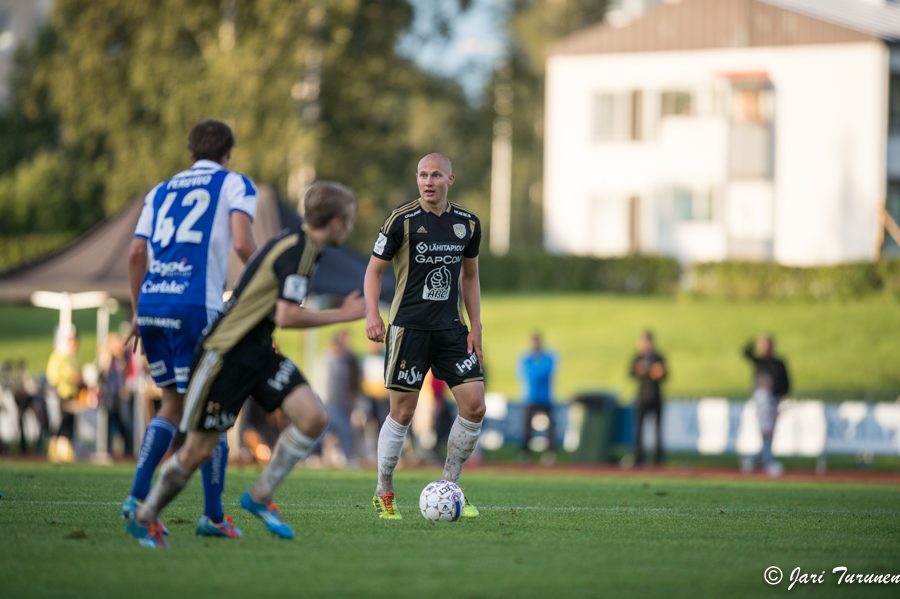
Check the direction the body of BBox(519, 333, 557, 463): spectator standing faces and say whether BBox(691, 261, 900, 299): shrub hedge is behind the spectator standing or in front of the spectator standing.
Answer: behind

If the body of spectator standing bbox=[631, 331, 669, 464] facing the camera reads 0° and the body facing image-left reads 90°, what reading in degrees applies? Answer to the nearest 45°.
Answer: approximately 0°

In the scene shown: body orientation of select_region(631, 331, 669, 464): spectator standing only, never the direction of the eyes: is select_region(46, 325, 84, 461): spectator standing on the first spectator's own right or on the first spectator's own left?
on the first spectator's own right

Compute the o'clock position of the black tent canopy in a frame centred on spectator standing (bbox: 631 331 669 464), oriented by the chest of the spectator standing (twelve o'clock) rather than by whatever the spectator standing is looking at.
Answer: The black tent canopy is roughly at 2 o'clock from the spectator standing.

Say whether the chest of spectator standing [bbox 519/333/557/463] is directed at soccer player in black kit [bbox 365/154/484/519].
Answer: yes

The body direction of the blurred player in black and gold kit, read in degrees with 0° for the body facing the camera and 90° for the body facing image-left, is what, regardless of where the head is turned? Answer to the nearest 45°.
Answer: approximately 270°

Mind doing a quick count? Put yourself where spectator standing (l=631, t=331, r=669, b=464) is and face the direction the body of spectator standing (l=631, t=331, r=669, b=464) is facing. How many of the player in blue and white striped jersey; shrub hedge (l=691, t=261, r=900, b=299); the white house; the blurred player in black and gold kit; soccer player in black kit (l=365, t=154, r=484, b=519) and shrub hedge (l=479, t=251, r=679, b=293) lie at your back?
3

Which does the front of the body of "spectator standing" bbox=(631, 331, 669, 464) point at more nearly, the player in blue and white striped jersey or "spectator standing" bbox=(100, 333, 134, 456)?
the player in blue and white striped jersey

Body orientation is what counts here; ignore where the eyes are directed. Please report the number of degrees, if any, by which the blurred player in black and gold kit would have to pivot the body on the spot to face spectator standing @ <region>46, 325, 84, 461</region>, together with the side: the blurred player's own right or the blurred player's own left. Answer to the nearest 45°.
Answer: approximately 90° to the blurred player's own left

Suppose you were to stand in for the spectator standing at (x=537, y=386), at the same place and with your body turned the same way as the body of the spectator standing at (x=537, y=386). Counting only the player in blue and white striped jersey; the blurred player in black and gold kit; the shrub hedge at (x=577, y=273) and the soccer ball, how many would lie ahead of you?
3

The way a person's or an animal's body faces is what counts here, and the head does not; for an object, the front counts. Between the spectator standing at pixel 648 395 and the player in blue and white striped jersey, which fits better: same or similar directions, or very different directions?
very different directions

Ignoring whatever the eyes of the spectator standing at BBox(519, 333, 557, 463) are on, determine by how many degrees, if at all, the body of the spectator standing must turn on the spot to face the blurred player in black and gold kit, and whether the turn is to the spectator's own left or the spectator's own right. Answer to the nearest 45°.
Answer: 0° — they already face them

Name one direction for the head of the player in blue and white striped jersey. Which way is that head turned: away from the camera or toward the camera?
away from the camera
